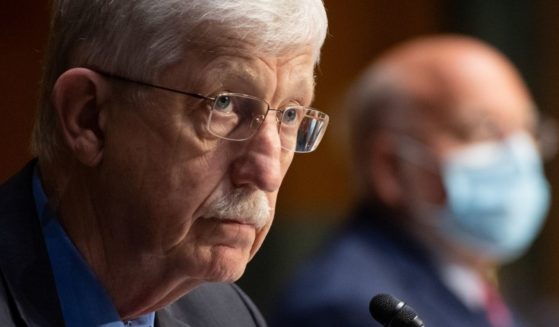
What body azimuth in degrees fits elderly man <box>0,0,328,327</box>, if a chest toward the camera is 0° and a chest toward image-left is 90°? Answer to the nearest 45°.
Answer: approximately 315°

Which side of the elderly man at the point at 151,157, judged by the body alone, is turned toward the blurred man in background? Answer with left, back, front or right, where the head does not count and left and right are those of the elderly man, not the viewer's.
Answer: left

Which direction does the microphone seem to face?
to the viewer's left
